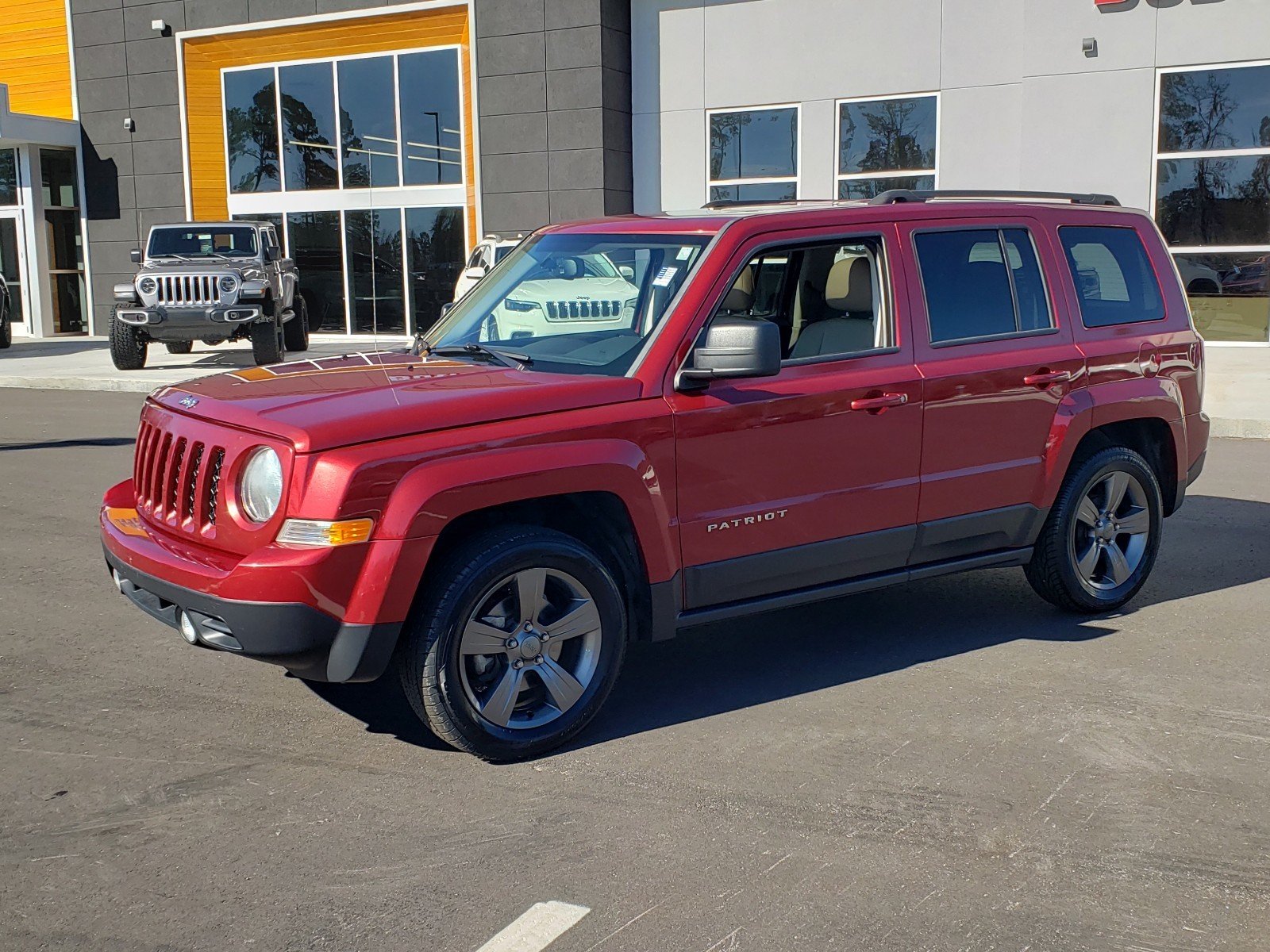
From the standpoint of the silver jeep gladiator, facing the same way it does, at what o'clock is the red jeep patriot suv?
The red jeep patriot suv is roughly at 12 o'clock from the silver jeep gladiator.

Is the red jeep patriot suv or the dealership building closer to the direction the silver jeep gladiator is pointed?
the red jeep patriot suv

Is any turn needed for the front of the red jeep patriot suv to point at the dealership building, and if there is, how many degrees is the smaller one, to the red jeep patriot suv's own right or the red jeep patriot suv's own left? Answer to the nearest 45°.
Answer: approximately 135° to the red jeep patriot suv's own right

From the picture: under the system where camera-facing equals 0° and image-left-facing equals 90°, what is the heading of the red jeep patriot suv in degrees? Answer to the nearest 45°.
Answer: approximately 45°
